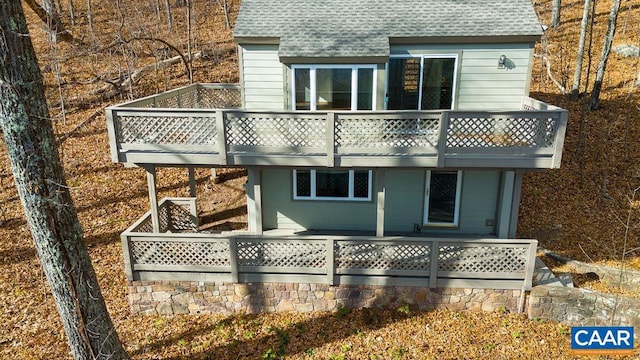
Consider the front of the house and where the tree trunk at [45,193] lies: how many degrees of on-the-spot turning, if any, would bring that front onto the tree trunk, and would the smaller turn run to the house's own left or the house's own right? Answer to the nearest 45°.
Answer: approximately 45° to the house's own right

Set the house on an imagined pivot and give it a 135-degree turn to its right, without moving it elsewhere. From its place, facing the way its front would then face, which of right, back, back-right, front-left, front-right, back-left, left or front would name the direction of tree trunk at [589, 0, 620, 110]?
right

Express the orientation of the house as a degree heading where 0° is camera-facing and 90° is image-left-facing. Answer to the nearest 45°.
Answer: approximately 0°

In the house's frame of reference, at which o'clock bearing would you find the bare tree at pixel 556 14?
The bare tree is roughly at 7 o'clock from the house.

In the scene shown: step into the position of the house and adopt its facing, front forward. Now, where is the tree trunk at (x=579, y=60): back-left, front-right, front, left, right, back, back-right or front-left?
back-left
